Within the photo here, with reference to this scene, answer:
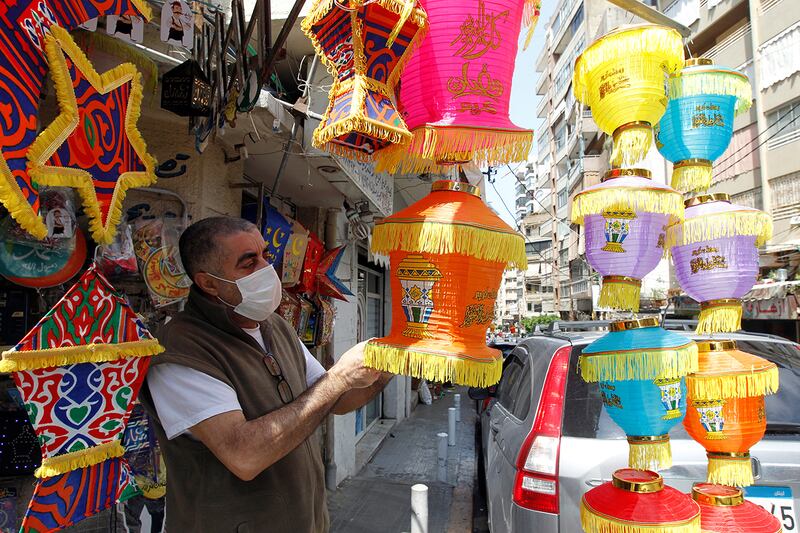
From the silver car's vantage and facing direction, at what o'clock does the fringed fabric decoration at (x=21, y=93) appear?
The fringed fabric decoration is roughly at 7 o'clock from the silver car.

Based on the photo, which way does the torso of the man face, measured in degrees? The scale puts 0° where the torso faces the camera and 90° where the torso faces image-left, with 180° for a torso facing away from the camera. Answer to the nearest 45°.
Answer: approximately 315°

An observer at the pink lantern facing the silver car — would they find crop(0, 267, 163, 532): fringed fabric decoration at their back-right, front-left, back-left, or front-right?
back-left

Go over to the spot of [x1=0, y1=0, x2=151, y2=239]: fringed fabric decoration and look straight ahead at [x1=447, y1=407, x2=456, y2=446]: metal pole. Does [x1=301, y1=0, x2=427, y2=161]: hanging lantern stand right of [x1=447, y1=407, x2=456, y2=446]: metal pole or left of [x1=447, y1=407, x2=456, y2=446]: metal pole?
right

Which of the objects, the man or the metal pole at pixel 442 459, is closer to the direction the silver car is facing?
the metal pole

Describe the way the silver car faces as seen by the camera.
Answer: facing away from the viewer

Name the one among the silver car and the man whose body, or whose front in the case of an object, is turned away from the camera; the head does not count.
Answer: the silver car

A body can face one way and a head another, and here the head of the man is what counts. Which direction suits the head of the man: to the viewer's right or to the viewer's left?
to the viewer's right

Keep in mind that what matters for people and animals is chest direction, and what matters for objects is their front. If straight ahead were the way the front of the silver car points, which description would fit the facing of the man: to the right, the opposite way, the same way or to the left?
to the right

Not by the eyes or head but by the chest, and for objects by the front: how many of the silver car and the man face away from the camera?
1
